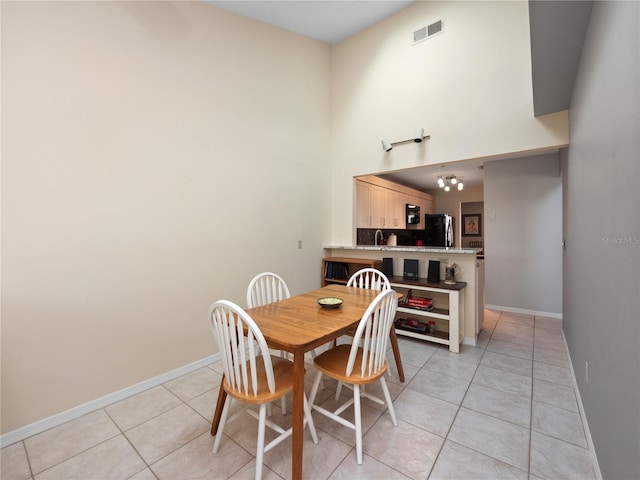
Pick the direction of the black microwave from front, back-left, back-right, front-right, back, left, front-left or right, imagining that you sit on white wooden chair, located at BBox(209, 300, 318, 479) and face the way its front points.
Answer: front

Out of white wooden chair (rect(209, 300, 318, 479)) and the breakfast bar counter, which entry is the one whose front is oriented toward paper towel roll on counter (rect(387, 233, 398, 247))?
the white wooden chair

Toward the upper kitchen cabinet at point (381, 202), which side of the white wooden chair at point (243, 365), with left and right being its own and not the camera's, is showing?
front

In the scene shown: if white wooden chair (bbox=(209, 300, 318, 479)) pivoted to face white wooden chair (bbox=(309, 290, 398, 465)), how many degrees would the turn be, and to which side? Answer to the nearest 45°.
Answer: approximately 45° to its right

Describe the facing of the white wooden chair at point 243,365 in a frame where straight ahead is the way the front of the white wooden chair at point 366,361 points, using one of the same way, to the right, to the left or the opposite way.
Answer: to the right

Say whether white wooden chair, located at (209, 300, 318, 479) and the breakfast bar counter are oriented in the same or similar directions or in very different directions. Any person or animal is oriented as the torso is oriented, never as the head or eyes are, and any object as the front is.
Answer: very different directions

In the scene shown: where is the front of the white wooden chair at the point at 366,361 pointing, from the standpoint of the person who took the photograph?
facing away from the viewer and to the left of the viewer

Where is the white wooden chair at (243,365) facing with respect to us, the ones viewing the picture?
facing away from the viewer and to the right of the viewer

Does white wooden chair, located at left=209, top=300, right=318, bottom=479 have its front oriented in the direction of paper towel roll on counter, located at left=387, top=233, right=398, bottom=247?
yes

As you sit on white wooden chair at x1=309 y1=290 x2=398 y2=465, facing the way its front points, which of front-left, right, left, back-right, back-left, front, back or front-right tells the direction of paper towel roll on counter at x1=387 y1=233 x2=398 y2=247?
front-right

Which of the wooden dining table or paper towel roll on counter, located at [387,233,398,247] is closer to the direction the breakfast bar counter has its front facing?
the wooden dining table

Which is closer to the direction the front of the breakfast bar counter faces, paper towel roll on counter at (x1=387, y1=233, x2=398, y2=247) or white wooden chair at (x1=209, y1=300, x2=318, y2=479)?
the white wooden chair

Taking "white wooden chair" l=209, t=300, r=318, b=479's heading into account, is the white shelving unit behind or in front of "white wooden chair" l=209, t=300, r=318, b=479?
in front

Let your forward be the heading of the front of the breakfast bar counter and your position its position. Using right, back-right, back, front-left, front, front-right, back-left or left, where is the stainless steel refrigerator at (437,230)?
back

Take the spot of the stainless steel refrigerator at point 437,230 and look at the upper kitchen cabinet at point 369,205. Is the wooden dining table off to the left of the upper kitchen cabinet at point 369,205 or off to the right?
left

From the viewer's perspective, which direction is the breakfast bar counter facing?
toward the camera

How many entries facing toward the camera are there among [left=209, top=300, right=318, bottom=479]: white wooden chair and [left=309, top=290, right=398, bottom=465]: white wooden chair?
0

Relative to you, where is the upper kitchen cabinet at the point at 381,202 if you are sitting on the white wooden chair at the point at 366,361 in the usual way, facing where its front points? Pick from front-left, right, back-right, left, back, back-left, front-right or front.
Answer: front-right
